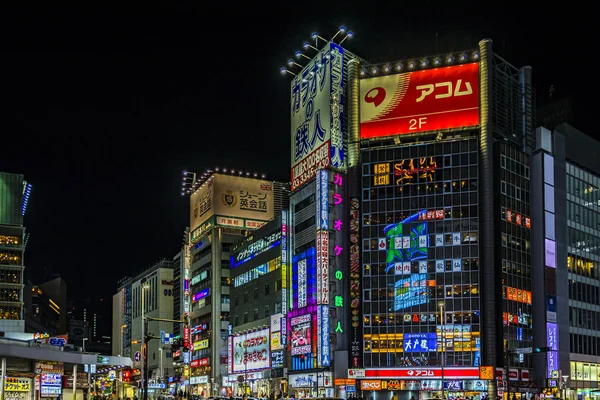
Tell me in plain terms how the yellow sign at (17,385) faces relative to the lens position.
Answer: facing the viewer
